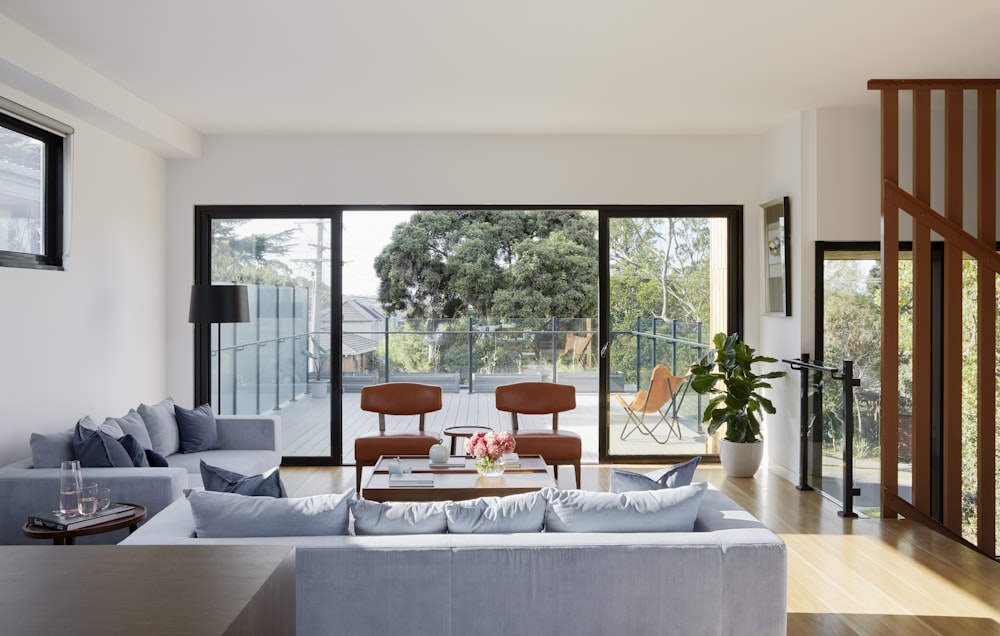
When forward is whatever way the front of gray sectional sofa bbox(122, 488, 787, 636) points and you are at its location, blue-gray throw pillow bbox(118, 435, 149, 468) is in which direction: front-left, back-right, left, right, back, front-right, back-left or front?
front-left

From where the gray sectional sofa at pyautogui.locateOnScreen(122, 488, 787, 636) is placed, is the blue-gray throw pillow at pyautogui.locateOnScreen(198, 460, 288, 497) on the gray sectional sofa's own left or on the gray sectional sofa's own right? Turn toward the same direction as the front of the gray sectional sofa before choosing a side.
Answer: on the gray sectional sofa's own left

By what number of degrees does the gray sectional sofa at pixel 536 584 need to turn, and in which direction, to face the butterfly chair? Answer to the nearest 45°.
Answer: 0° — it already faces it

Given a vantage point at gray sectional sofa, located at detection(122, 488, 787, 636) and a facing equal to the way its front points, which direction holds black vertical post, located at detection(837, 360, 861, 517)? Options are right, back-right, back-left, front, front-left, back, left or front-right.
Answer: front-right

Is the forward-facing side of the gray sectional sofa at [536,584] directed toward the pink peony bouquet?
yes

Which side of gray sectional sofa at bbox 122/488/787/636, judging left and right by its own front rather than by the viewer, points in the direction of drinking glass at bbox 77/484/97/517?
left

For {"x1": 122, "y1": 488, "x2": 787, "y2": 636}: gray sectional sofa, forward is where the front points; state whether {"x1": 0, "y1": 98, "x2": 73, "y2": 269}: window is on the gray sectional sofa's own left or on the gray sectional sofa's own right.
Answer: on the gray sectional sofa's own left

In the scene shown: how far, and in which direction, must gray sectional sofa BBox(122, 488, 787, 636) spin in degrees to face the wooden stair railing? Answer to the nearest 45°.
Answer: approximately 45° to its right

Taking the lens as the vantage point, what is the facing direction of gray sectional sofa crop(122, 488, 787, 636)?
facing away from the viewer
